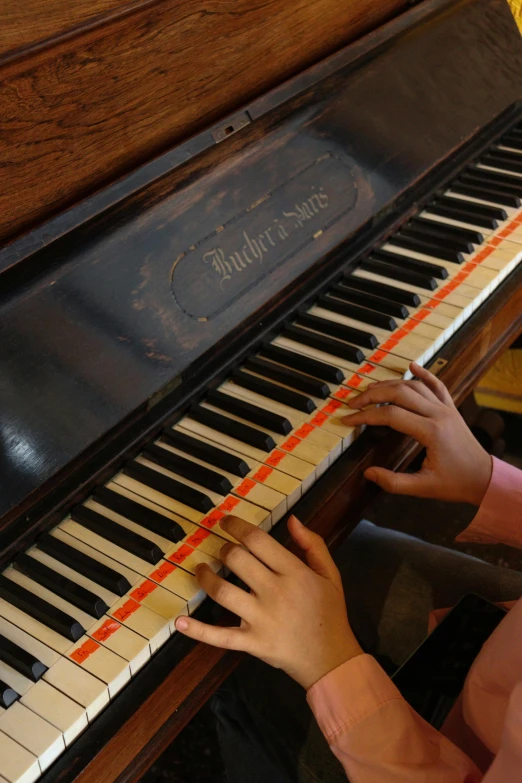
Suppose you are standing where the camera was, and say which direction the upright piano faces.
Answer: facing the viewer and to the right of the viewer
